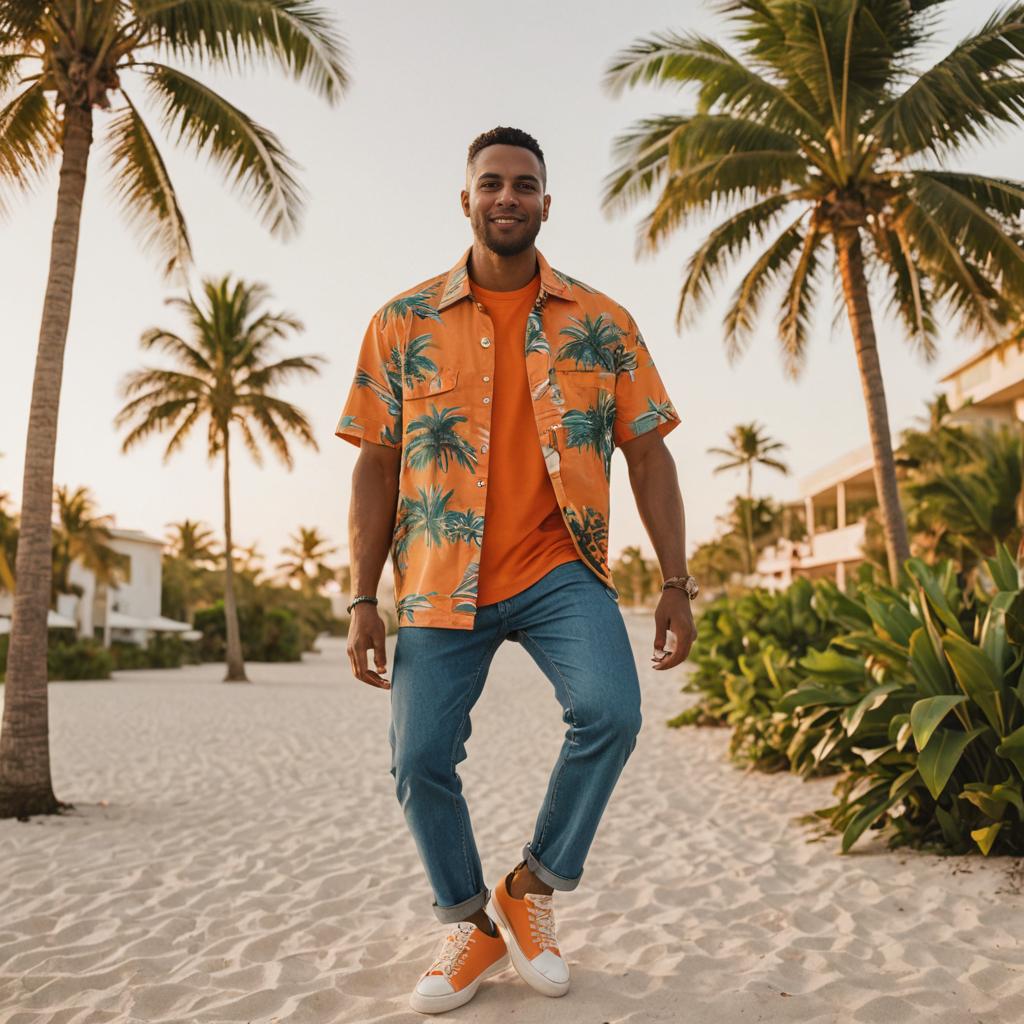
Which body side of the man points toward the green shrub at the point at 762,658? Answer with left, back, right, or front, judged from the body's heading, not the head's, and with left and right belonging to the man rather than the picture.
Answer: back

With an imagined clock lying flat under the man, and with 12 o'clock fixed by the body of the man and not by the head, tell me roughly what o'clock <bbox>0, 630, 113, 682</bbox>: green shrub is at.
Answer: The green shrub is roughly at 5 o'clock from the man.

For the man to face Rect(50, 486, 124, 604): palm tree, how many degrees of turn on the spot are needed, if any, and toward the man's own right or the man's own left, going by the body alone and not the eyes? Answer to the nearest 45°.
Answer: approximately 135° to the man's own right

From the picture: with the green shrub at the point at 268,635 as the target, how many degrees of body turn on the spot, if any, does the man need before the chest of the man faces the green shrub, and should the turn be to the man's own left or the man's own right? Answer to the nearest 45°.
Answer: approximately 180°

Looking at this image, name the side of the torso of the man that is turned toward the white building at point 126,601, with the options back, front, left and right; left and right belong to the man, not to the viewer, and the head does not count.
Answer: back

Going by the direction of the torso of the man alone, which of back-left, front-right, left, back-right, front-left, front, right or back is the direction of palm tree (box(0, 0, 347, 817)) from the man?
back-right

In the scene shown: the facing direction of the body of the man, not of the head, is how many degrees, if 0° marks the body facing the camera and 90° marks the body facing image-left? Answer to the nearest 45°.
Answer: approximately 0°

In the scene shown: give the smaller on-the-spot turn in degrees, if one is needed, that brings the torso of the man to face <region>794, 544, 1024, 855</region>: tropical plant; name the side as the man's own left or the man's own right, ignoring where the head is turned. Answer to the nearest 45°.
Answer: approximately 135° to the man's own left
